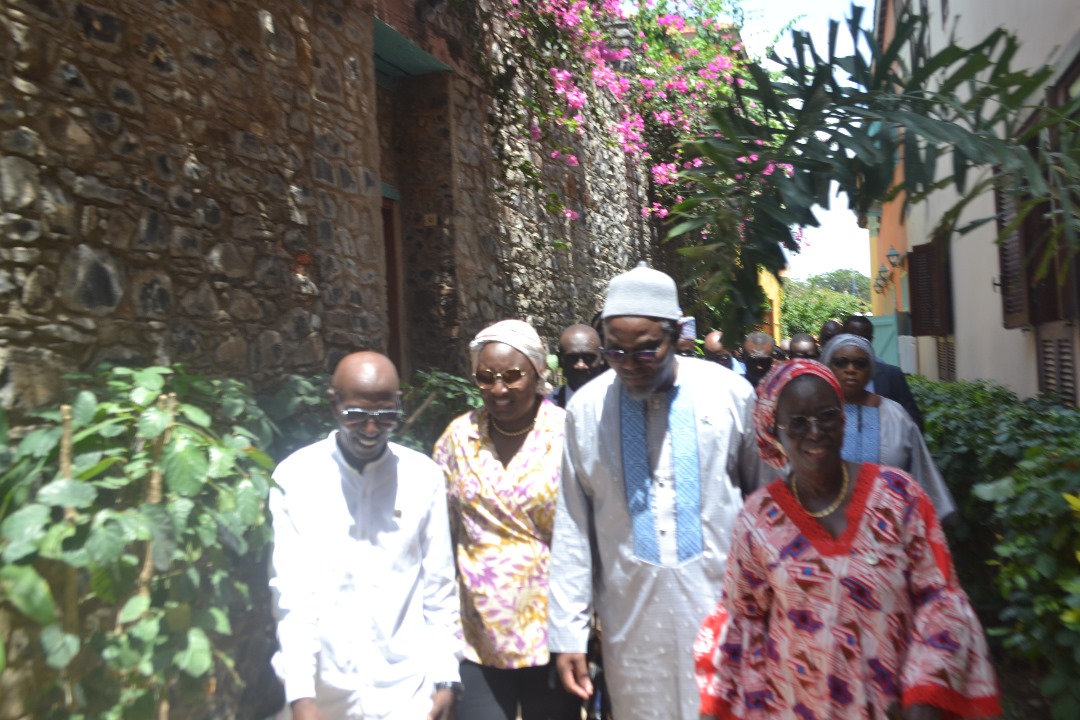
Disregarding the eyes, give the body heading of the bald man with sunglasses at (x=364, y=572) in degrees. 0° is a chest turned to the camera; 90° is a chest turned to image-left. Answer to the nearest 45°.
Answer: approximately 0°

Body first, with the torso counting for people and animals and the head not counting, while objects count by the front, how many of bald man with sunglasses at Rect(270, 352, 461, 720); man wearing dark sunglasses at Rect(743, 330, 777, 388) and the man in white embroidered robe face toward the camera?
3

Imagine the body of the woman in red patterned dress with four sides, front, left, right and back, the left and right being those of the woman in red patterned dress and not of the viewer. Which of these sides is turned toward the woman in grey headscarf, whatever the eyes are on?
back

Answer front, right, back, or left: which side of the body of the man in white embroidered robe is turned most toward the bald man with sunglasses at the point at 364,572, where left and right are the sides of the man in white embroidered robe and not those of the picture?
right

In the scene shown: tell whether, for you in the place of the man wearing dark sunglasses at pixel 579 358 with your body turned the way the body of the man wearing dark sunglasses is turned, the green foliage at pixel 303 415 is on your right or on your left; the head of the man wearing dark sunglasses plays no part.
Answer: on your right
